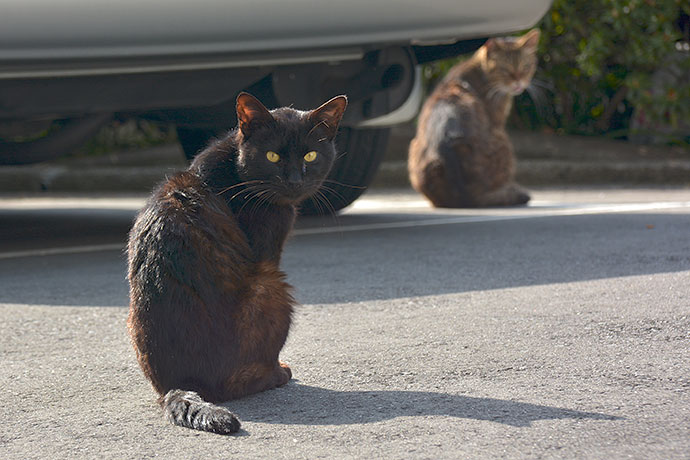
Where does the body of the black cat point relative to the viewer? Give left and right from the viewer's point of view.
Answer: facing away from the viewer and to the right of the viewer

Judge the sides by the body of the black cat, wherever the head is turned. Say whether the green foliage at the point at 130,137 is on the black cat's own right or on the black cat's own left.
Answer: on the black cat's own left

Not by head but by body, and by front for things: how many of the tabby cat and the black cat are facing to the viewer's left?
0
